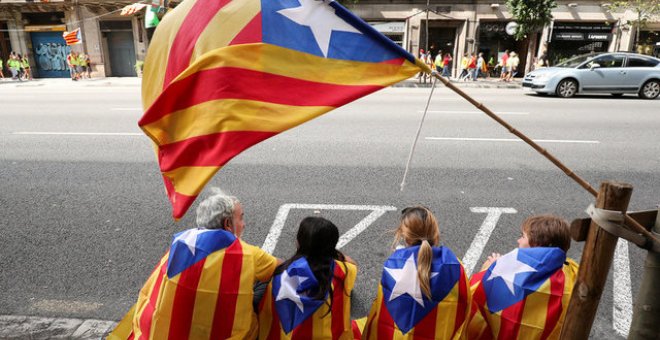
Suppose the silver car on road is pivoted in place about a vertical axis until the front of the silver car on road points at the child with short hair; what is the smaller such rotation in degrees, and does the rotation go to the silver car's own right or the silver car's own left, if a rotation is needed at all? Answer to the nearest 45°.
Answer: approximately 90° to the silver car's own left

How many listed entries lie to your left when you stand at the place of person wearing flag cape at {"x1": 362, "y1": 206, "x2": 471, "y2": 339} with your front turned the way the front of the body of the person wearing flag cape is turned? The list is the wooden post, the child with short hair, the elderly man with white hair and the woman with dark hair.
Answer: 2

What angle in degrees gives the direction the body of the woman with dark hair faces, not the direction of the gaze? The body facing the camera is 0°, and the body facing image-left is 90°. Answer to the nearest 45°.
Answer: approximately 180°

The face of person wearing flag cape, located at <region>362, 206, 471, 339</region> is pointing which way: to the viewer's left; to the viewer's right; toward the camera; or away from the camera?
away from the camera

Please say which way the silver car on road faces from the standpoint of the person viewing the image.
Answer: facing to the left of the viewer

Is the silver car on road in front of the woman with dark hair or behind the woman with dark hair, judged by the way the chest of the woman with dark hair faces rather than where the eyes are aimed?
in front

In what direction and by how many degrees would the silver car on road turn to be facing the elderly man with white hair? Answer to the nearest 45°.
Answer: approximately 90° to its left

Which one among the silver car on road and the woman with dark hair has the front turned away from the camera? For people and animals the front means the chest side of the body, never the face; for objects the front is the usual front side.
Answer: the woman with dark hair

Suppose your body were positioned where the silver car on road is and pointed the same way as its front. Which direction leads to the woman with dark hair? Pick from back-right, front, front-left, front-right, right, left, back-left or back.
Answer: left

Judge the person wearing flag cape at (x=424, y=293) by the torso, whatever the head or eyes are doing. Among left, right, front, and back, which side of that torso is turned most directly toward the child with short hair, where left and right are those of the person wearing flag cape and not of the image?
right

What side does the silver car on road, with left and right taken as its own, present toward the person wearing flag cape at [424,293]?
left

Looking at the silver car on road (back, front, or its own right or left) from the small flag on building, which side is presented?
front

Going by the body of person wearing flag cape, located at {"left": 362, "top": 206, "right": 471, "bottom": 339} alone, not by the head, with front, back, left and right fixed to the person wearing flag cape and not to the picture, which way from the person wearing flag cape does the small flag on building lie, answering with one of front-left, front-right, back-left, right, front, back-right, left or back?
front-left

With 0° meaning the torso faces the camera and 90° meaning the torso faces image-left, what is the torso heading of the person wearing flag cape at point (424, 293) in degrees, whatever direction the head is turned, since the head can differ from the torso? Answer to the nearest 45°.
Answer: approximately 180°

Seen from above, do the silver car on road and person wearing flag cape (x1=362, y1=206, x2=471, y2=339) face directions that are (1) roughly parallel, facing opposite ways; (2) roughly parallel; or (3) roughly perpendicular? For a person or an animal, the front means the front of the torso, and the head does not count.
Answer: roughly perpendicular
